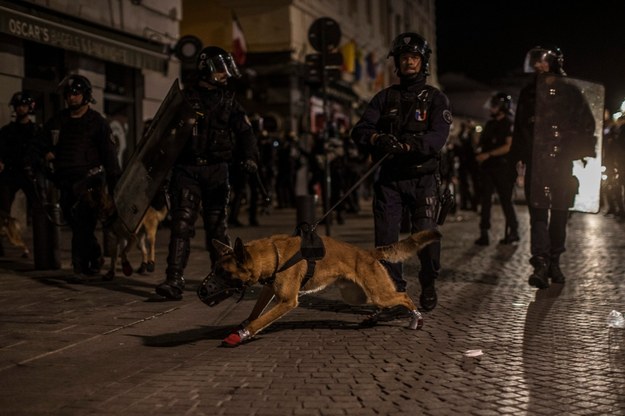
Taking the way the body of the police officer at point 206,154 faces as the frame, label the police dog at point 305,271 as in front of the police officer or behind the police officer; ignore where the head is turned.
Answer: in front

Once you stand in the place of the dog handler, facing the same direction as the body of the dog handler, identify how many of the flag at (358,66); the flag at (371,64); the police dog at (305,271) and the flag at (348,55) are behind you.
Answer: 3

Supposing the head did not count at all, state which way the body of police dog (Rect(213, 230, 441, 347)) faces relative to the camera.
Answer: to the viewer's left

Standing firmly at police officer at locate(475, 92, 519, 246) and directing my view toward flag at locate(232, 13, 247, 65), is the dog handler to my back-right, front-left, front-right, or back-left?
back-left

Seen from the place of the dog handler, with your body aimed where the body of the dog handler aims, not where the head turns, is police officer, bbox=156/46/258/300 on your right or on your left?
on your right

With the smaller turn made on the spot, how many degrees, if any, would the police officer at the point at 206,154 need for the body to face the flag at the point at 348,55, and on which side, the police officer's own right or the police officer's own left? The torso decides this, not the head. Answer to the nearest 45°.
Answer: approximately 180°

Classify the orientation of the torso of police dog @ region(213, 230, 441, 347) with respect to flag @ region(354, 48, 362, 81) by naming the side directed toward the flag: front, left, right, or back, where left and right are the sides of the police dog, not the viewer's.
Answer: right
